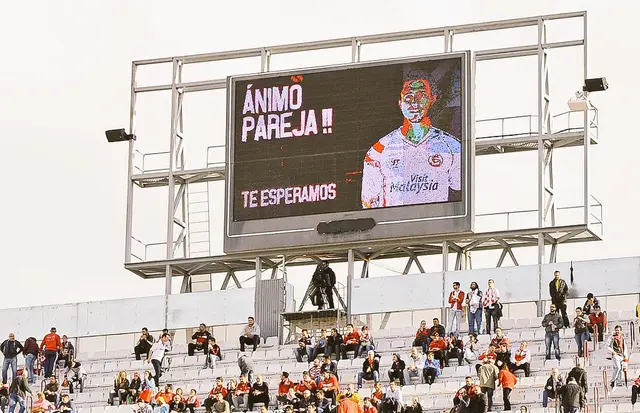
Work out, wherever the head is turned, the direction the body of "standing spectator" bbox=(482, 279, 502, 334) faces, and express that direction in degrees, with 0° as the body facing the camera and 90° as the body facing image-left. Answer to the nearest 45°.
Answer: approximately 0°

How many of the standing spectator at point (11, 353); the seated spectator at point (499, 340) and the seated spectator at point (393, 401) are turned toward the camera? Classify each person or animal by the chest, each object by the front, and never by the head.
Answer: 3

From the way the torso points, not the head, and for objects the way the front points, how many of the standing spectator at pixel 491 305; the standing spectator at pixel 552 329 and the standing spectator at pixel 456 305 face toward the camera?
3

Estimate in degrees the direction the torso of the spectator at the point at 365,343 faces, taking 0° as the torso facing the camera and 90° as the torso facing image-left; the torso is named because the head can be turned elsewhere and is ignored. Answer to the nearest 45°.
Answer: approximately 45°

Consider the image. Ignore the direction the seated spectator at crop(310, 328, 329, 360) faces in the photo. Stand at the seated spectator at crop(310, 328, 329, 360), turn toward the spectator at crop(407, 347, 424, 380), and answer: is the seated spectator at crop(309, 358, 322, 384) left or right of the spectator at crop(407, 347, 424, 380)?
right

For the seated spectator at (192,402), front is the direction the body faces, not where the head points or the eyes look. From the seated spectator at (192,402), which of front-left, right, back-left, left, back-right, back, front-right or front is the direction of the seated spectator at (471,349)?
back-left

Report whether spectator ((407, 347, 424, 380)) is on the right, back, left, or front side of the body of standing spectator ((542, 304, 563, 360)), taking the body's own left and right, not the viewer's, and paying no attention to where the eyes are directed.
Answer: right

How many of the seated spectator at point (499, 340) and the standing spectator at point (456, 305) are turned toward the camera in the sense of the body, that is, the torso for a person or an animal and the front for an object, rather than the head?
2

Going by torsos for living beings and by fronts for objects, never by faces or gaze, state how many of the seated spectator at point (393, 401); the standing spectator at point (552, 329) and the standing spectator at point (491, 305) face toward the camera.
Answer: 3

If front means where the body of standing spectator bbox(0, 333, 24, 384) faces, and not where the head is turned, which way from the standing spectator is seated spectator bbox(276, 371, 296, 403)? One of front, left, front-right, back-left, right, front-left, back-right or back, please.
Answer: front-left

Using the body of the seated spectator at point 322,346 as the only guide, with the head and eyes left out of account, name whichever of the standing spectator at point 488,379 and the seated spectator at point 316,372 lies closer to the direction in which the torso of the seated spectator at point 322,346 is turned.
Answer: the seated spectator

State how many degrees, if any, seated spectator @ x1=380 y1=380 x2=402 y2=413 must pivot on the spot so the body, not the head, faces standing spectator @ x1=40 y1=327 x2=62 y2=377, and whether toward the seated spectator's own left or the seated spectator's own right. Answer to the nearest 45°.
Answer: approximately 135° to the seated spectator's own right

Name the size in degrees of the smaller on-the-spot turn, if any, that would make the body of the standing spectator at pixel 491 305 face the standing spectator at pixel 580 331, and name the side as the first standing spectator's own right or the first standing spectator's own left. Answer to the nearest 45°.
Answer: approximately 45° to the first standing spectator's own left
